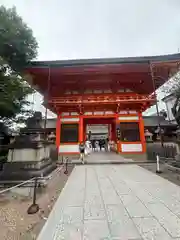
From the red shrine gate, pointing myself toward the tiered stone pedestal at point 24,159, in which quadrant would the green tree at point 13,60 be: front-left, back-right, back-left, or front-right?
front-right

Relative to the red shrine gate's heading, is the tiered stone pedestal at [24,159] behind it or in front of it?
in front

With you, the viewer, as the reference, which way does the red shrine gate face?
facing the viewer

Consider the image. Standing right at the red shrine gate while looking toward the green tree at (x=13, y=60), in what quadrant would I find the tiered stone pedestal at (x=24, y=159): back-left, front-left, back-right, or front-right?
front-left

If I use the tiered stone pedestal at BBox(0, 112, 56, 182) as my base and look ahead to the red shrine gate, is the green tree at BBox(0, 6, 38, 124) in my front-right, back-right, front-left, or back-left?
front-left

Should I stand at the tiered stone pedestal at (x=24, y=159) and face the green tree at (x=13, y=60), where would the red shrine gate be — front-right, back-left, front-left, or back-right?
front-right

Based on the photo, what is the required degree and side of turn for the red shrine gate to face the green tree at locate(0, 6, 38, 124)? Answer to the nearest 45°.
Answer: approximately 45° to its right
